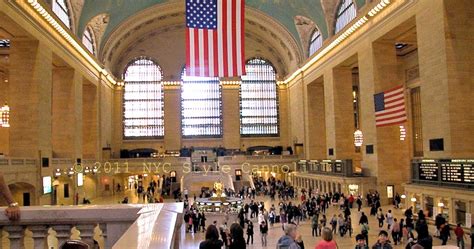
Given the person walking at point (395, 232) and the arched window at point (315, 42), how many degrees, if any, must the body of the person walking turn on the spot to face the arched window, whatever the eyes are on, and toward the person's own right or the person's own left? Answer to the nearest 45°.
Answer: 0° — they already face it

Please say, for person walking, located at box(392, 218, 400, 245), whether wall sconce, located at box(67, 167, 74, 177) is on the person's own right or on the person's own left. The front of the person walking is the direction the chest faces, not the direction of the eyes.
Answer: on the person's own left

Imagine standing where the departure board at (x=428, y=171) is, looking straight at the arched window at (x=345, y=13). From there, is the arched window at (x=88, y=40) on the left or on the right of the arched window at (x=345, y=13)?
left

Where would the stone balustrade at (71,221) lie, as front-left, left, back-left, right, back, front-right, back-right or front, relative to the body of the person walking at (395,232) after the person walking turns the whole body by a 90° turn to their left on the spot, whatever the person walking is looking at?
left

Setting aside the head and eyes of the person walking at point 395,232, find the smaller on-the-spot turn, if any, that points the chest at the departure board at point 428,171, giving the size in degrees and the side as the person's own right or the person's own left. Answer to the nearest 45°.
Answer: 0° — they already face it

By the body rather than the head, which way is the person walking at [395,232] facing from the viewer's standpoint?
away from the camera

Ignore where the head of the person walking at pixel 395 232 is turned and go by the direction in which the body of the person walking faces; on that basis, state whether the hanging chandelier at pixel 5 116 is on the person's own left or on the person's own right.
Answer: on the person's own left

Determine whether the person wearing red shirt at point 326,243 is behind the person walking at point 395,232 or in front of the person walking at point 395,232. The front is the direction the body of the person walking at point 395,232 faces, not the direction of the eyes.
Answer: behind
